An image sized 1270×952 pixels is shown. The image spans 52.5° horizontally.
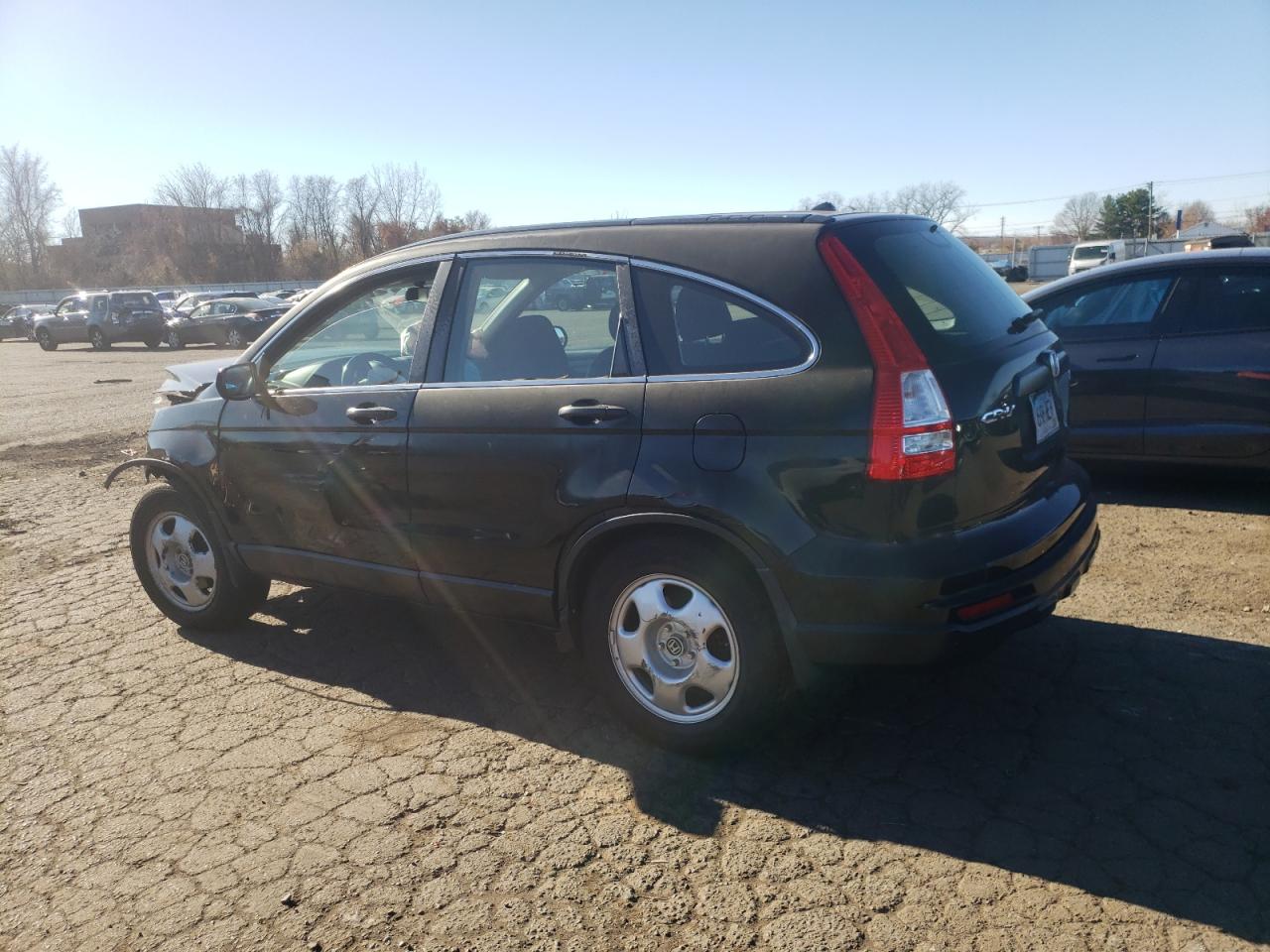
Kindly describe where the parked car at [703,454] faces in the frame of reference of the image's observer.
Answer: facing away from the viewer and to the left of the viewer

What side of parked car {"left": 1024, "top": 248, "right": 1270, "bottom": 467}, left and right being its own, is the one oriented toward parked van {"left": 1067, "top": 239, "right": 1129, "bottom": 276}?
right

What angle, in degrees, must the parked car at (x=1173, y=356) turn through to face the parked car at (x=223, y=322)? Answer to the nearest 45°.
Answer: approximately 45° to its right

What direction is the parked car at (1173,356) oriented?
to the viewer's left

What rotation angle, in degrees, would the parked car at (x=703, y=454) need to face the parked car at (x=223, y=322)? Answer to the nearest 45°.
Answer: approximately 45° to its right

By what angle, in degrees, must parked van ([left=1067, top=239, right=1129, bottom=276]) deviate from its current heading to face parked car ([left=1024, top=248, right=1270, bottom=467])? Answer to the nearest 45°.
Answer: approximately 45° to its left

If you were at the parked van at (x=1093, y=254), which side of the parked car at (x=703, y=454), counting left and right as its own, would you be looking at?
right

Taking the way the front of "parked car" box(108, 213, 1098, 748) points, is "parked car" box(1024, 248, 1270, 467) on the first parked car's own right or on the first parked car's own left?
on the first parked car's own right
